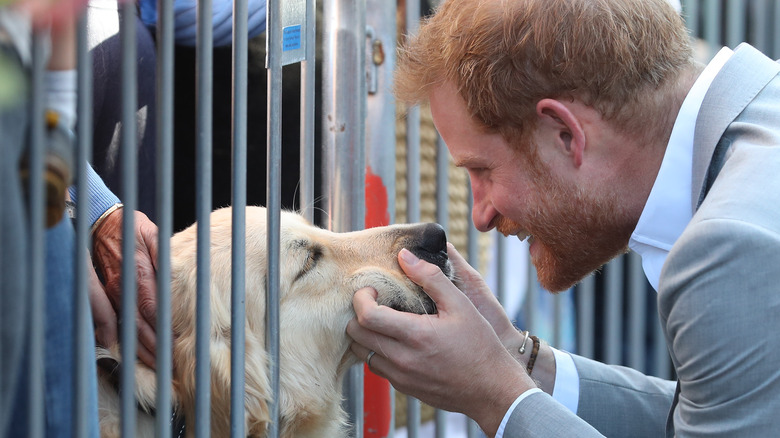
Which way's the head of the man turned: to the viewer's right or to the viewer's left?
to the viewer's left

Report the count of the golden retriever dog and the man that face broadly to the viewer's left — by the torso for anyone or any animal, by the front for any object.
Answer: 1

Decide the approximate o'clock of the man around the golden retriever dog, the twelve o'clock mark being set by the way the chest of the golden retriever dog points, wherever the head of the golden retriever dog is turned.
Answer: The man is roughly at 1 o'clock from the golden retriever dog.

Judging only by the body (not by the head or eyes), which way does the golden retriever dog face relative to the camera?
to the viewer's right

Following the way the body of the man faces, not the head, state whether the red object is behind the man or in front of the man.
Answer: in front

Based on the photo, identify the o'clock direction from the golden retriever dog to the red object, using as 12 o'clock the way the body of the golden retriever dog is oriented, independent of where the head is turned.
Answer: The red object is roughly at 10 o'clock from the golden retriever dog.

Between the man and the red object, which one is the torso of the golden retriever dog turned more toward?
the man

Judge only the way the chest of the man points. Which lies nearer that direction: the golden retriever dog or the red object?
the golden retriever dog

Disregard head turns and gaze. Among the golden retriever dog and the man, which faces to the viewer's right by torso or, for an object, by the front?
the golden retriever dog

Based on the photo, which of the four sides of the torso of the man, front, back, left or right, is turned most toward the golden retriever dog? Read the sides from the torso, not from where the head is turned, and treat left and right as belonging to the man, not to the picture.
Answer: front

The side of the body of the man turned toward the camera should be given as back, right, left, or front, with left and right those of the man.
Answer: left

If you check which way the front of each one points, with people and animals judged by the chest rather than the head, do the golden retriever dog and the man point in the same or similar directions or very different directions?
very different directions
